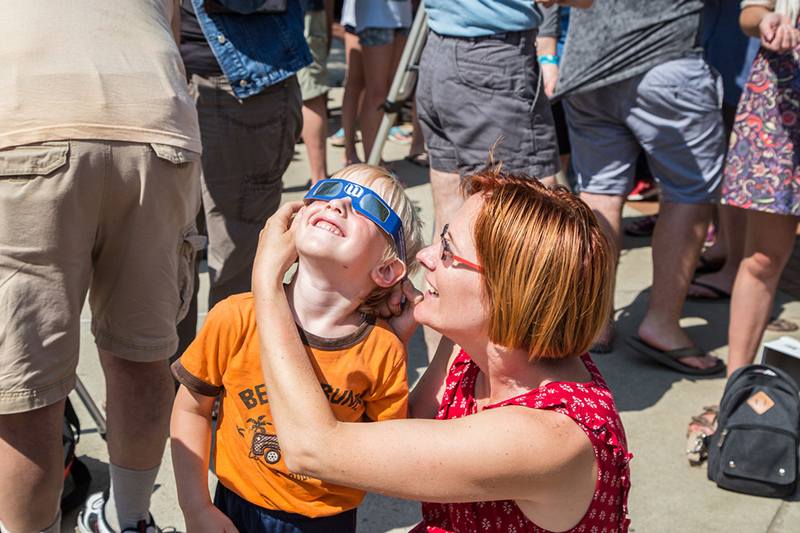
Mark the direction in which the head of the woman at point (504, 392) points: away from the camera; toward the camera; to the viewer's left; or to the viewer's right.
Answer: to the viewer's left

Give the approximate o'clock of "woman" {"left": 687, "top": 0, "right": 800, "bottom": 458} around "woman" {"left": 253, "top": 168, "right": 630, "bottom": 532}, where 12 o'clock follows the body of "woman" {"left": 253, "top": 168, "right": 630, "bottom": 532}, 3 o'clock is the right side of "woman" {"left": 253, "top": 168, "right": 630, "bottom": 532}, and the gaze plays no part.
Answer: "woman" {"left": 687, "top": 0, "right": 800, "bottom": 458} is roughly at 4 o'clock from "woman" {"left": 253, "top": 168, "right": 630, "bottom": 532}.

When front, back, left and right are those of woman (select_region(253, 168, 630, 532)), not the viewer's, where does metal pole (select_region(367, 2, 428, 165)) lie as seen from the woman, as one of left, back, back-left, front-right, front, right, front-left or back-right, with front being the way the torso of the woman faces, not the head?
right

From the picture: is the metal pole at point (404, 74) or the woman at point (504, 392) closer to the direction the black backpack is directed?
the woman

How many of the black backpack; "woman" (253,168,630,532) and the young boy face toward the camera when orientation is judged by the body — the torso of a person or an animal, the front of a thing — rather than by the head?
2

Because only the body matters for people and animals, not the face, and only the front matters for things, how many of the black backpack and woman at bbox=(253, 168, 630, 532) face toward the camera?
1

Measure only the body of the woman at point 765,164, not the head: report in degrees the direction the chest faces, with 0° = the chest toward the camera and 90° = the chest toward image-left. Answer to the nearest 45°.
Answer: approximately 45°

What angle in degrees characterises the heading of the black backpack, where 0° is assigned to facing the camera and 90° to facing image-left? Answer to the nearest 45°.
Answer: approximately 0°

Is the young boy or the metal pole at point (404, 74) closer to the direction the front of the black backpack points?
the young boy

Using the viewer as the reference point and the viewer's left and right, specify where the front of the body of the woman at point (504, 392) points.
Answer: facing to the left of the viewer

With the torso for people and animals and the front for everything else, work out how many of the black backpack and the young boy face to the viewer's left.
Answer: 0

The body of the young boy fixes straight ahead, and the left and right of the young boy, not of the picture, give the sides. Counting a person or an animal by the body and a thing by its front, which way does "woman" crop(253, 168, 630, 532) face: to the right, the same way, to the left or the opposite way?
to the right

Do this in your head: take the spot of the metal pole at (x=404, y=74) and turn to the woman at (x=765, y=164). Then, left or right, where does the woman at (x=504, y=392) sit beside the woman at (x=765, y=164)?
right
